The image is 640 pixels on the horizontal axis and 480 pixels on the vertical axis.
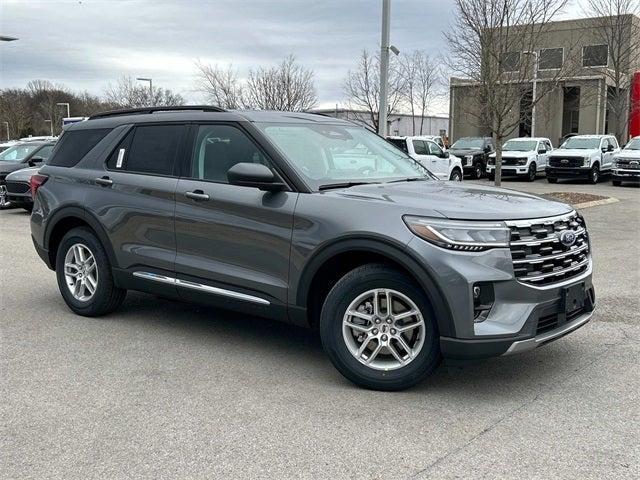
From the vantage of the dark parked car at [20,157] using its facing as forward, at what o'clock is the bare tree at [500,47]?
The bare tree is roughly at 8 o'clock from the dark parked car.

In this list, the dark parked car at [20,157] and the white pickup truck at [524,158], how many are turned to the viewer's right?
0

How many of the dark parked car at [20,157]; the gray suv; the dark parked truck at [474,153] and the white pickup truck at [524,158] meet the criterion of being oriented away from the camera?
0

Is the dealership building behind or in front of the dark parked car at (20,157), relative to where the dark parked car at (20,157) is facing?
behind

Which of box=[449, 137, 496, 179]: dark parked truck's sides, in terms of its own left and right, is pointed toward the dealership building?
back

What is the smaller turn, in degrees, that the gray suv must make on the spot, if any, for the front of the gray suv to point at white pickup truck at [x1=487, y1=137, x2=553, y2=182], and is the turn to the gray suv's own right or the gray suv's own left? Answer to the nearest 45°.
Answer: approximately 135° to the gray suv's own left

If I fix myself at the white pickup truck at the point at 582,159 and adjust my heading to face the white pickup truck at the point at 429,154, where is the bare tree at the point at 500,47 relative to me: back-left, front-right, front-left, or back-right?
front-left

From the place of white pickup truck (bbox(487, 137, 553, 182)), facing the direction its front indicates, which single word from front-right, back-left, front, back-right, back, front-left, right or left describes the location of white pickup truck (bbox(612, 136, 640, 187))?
left

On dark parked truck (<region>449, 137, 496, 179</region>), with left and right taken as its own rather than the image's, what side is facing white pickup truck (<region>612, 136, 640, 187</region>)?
left

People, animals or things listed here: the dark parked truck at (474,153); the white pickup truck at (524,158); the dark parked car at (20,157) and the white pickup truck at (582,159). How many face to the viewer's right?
0

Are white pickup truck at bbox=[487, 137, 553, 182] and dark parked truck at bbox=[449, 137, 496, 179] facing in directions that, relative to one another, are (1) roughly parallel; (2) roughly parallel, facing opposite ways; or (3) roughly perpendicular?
roughly parallel

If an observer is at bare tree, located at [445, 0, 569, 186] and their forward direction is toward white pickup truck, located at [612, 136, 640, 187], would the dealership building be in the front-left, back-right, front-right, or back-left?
front-left
